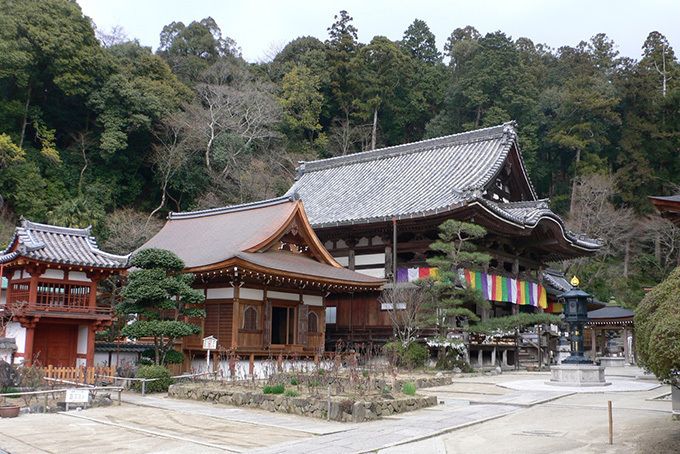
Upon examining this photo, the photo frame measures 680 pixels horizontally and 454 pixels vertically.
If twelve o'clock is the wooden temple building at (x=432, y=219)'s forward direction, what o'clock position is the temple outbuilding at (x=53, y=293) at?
The temple outbuilding is roughly at 3 o'clock from the wooden temple building.

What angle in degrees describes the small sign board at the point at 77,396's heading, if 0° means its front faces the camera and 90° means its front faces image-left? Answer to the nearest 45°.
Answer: approximately 0°

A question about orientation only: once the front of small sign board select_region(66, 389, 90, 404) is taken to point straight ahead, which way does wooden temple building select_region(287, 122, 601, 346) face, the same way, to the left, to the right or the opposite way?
the same way

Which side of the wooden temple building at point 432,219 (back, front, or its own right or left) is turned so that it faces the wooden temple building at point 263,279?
right

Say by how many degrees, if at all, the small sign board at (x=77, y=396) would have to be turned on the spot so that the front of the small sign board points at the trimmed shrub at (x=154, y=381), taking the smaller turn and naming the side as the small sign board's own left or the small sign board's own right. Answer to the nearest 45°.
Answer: approximately 135° to the small sign board's own left

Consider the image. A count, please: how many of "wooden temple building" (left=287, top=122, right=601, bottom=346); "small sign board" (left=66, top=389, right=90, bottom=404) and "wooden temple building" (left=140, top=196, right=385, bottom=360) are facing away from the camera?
0

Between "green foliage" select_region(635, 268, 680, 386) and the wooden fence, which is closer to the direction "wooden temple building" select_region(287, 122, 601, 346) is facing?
the green foliage

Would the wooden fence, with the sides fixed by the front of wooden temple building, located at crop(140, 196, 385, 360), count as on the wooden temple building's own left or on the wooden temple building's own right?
on the wooden temple building's own right

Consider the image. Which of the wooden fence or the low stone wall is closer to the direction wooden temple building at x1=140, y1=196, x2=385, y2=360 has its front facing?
the low stone wall

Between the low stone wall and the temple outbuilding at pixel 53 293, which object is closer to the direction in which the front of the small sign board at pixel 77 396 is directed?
the low stone wall

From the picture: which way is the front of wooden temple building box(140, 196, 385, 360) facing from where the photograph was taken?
facing the viewer and to the right of the viewer

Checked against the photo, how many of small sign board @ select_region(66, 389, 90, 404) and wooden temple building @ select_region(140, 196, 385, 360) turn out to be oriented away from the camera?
0

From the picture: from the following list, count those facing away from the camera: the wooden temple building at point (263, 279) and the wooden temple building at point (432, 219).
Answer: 0
